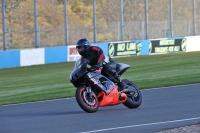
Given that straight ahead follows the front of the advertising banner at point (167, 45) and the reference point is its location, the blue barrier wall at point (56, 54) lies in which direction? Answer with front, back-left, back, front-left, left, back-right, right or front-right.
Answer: front-right

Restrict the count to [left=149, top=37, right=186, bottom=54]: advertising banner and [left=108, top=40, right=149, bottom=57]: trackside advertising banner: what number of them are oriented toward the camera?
2

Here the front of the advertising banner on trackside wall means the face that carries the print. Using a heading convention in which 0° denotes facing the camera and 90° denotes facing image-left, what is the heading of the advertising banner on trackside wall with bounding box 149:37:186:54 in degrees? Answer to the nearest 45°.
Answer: approximately 0°

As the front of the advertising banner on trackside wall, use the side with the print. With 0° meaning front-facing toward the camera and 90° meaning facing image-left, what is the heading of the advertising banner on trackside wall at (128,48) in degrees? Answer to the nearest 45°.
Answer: approximately 0°

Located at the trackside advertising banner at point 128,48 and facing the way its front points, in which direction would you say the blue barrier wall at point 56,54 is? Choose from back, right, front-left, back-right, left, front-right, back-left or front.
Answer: front-right

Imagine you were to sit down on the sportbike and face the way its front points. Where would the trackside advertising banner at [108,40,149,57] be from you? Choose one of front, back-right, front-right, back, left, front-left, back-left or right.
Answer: back-right
